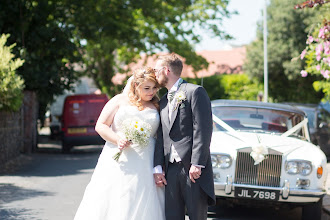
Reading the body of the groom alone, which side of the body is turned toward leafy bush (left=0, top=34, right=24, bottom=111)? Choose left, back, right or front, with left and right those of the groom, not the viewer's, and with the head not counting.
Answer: right

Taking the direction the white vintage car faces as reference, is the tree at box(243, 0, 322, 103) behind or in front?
behind

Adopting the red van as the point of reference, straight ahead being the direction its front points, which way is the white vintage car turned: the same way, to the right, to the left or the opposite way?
the opposite way

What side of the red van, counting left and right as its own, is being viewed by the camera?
back

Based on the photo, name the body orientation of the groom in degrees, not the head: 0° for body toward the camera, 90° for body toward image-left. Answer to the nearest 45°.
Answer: approximately 45°

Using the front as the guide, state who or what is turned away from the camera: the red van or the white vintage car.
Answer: the red van

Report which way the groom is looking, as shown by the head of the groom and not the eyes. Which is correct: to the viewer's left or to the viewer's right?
to the viewer's left

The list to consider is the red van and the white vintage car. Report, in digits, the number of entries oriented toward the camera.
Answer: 1

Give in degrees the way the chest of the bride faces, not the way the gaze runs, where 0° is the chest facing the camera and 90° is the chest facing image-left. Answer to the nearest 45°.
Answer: approximately 315°

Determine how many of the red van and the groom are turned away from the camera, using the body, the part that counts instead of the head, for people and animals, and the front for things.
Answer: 1
